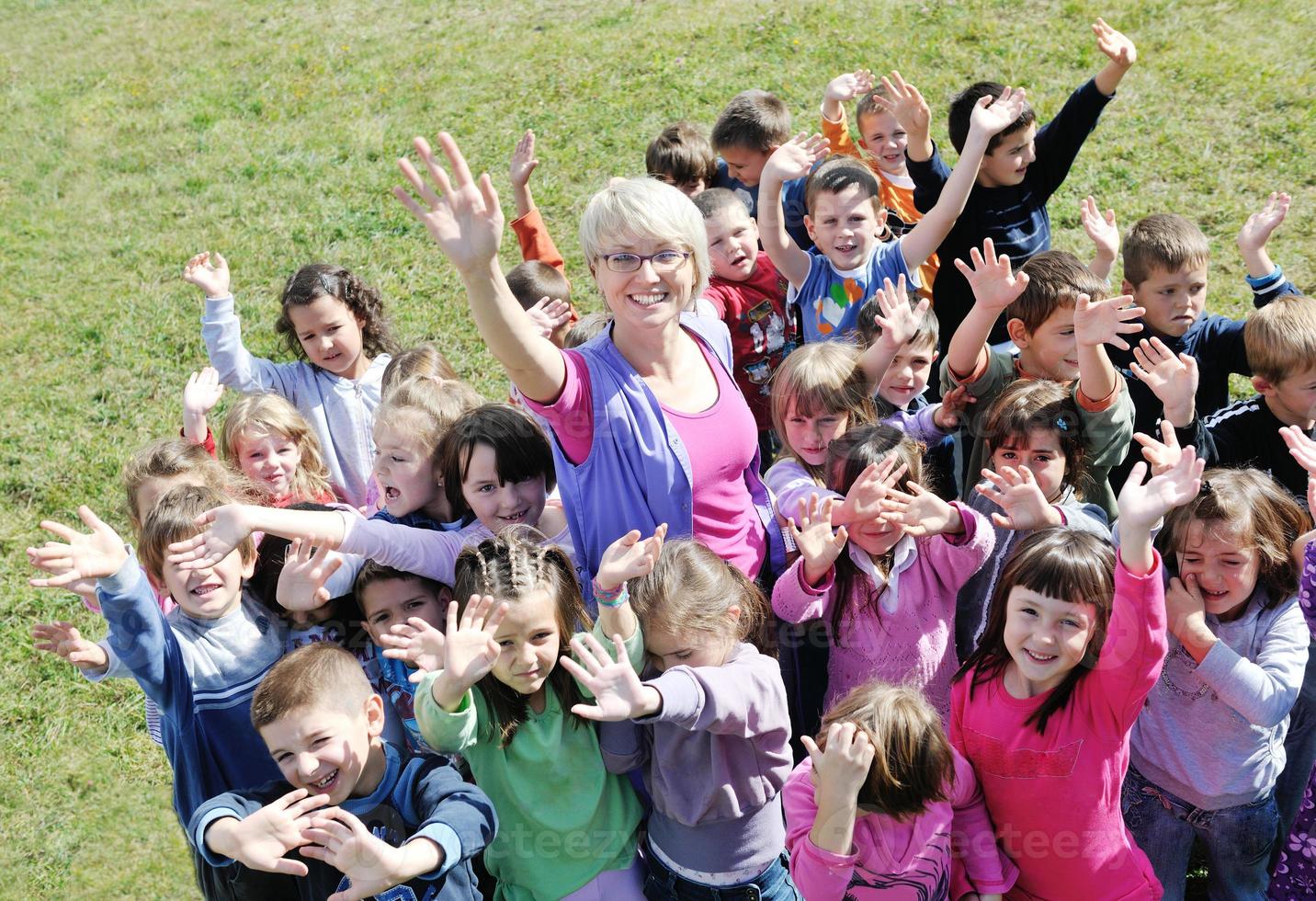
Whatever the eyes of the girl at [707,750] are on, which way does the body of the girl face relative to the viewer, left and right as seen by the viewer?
facing the viewer and to the left of the viewer

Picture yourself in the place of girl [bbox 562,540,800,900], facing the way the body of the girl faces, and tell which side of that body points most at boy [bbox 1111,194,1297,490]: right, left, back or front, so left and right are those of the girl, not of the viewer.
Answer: back

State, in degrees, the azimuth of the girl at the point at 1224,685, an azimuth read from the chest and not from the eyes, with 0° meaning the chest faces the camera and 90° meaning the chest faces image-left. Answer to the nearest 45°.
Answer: approximately 45°

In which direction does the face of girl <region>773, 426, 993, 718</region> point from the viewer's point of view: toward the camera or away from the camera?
toward the camera

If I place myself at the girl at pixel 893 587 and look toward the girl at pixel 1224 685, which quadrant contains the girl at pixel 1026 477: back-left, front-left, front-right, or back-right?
front-left

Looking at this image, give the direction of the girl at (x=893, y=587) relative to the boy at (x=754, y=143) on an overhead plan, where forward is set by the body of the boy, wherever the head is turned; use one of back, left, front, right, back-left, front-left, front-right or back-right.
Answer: front-left

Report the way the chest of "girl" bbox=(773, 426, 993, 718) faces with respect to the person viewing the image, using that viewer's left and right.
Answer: facing the viewer

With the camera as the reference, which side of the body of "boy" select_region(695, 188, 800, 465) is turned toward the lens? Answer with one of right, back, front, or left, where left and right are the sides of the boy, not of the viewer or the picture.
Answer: front

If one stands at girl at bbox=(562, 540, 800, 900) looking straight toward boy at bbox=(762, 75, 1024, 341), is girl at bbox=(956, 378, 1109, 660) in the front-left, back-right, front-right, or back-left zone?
front-right

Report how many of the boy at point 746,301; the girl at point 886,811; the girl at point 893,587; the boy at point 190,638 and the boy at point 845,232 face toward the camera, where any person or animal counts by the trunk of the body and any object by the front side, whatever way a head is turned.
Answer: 5
